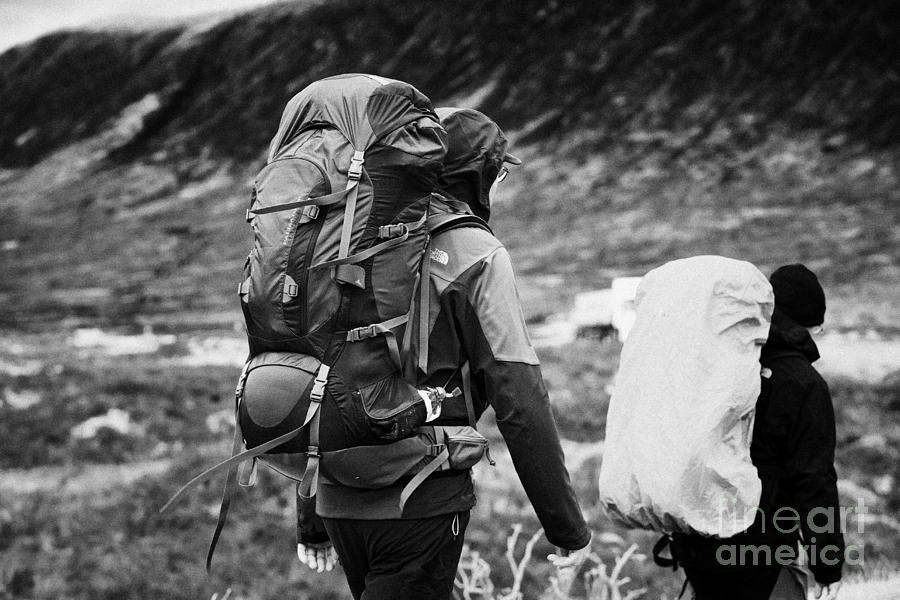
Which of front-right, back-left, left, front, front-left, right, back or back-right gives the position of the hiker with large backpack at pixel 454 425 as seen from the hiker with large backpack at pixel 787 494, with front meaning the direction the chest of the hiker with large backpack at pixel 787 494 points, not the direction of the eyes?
back

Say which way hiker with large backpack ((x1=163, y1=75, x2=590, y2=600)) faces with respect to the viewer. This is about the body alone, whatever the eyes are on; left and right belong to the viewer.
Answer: facing away from the viewer and to the right of the viewer

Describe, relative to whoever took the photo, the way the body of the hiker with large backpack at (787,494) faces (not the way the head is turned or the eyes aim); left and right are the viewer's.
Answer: facing away from the viewer and to the right of the viewer

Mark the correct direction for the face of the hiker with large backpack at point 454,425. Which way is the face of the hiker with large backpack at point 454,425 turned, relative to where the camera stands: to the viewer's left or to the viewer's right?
to the viewer's right

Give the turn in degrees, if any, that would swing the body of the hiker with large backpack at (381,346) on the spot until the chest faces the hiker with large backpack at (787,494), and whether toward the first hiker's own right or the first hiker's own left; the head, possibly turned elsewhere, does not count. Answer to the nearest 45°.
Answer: approximately 45° to the first hiker's own right

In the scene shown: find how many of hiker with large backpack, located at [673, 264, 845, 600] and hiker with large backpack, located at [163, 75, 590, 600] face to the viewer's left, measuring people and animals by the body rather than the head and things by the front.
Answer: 0

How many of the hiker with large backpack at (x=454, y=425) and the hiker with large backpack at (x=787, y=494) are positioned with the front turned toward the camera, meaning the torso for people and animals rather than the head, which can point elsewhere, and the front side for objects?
0

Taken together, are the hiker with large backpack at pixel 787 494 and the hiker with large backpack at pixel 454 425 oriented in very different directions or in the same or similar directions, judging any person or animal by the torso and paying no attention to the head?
same or similar directions

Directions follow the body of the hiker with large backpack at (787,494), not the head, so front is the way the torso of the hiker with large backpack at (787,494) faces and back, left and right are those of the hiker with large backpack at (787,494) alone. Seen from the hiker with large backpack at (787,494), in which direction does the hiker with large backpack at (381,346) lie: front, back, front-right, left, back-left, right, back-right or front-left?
back

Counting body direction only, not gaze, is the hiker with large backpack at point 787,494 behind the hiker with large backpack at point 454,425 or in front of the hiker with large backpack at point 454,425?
in front

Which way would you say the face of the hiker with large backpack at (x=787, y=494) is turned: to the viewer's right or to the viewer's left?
to the viewer's right
